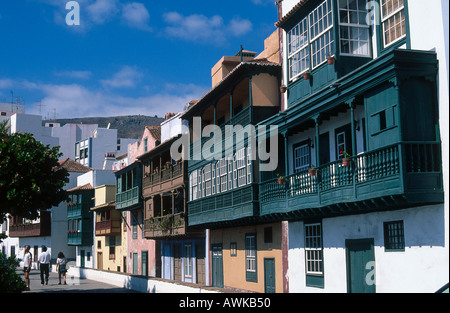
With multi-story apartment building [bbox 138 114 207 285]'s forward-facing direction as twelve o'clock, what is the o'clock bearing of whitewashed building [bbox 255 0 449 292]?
The whitewashed building is roughly at 10 o'clock from the multi-story apartment building.

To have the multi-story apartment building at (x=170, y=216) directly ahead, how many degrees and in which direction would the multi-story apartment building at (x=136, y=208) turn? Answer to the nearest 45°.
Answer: approximately 45° to its left

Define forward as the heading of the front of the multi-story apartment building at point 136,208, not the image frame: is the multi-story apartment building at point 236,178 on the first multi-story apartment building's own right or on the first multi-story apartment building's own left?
on the first multi-story apartment building's own left

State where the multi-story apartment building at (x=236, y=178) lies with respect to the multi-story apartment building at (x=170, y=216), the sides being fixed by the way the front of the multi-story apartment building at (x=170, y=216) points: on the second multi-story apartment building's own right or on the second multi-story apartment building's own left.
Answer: on the second multi-story apartment building's own left

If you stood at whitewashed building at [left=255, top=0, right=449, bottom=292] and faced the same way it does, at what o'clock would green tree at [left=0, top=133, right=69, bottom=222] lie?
The green tree is roughly at 2 o'clock from the whitewashed building.

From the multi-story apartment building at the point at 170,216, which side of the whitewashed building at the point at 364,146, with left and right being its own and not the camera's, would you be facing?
right

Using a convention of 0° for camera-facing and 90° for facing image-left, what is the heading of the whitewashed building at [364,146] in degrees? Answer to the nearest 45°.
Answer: approximately 45°

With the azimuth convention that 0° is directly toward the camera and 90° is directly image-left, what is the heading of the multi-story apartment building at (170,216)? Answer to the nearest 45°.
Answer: approximately 45°

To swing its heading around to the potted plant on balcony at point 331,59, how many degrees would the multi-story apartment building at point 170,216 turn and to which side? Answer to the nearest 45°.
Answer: approximately 45° to its left

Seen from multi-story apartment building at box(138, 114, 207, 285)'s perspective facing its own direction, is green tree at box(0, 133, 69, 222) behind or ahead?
ahead

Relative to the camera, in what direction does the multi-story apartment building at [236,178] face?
facing the viewer and to the left of the viewer

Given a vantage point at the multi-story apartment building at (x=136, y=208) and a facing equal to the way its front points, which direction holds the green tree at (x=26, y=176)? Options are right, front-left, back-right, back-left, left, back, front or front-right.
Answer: front-left
